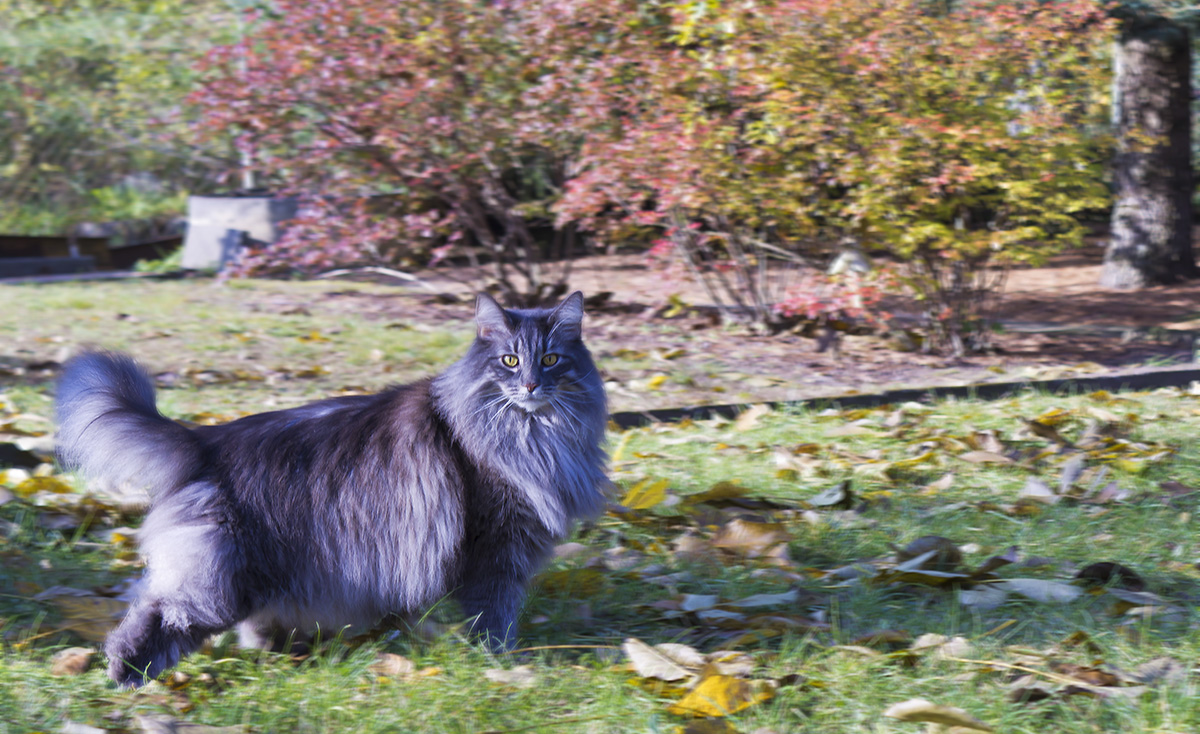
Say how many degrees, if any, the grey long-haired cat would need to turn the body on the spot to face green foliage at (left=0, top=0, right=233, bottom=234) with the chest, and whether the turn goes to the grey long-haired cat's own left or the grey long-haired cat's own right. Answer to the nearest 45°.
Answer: approximately 90° to the grey long-haired cat's own left

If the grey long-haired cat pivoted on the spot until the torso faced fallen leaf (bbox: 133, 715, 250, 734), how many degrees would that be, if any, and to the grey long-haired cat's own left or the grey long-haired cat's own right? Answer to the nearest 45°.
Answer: approximately 135° to the grey long-haired cat's own right

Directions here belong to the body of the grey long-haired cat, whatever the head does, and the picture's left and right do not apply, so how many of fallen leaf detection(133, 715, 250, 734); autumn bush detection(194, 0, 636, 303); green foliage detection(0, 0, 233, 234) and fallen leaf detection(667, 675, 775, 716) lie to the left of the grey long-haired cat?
2

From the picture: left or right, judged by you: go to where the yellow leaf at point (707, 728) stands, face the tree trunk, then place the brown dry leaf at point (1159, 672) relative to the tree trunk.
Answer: right

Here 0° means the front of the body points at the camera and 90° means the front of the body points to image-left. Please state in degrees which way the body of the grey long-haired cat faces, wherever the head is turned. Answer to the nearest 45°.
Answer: approximately 270°

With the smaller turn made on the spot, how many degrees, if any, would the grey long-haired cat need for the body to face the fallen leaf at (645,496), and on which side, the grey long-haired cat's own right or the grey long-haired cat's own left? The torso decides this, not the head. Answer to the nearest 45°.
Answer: approximately 45° to the grey long-haired cat's own left

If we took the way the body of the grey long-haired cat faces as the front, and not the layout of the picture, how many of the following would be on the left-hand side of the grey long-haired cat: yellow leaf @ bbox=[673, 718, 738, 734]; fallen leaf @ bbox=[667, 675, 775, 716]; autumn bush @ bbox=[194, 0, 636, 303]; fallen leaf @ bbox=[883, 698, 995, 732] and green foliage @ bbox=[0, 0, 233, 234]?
2

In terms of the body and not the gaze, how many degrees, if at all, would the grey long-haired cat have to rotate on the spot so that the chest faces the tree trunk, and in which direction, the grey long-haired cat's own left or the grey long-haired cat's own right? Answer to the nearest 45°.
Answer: approximately 45° to the grey long-haired cat's own left

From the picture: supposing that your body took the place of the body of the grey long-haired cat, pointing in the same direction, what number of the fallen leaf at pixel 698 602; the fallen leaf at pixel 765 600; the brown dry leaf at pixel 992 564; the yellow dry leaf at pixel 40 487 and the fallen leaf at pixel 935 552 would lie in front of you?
4

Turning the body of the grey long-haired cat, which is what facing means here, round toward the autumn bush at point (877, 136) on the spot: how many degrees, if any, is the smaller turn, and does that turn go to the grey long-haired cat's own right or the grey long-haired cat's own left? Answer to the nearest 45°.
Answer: approximately 45° to the grey long-haired cat's own left
